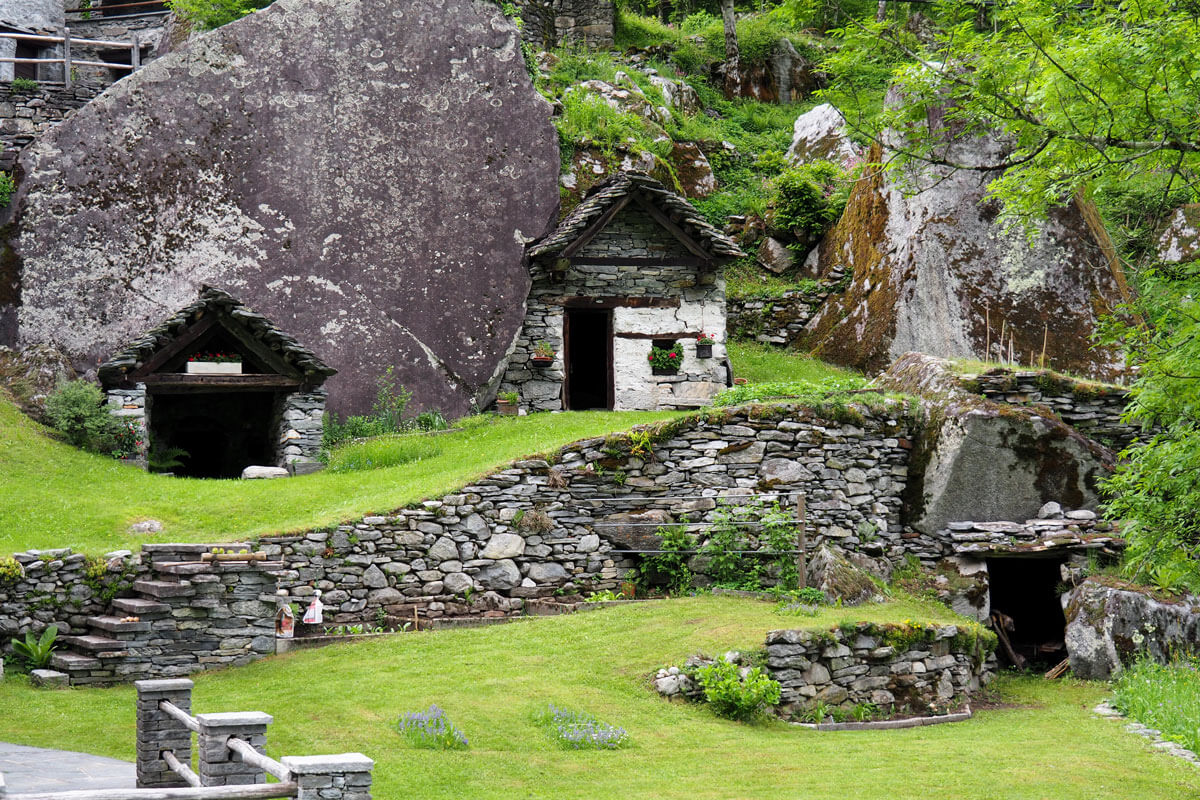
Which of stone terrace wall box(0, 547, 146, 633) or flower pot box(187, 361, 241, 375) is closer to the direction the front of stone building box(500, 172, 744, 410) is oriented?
the stone terrace wall

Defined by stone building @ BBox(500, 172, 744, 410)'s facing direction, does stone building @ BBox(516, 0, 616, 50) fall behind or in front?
behind

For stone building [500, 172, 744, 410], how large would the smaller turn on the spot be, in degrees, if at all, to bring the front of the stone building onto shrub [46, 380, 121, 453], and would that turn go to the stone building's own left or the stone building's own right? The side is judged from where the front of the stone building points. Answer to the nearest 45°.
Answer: approximately 45° to the stone building's own right

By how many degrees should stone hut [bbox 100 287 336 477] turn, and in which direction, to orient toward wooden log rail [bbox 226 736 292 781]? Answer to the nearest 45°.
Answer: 0° — it already faces it

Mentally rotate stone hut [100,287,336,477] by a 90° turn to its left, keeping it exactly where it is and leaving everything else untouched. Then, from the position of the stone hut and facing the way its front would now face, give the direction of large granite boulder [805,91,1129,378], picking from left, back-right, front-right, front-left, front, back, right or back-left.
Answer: front

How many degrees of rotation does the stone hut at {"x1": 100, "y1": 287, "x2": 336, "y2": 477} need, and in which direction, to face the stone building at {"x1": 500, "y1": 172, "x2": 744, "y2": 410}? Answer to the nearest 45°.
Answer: approximately 90° to its left

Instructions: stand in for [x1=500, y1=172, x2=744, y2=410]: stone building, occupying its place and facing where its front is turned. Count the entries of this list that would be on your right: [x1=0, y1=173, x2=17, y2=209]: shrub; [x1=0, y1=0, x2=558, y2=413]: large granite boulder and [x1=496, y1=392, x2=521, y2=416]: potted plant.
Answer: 3

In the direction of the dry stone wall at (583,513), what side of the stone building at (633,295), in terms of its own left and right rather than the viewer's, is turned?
front

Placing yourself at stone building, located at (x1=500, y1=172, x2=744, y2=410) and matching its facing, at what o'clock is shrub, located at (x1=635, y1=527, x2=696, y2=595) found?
The shrub is roughly at 12 o'clock from the stone building.

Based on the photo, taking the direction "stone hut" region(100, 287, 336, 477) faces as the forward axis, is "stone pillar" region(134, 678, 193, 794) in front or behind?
in front

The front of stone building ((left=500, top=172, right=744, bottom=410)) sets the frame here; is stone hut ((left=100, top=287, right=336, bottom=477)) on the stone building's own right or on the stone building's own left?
on the stone building's own right

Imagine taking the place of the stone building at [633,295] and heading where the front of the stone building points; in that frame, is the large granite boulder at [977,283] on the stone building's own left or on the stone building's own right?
on the stone building's own left

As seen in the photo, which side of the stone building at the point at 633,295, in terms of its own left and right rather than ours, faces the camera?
front

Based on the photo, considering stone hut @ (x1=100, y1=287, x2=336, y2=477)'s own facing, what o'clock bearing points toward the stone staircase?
The stone staircase is roughly at 12 o'clock from the stone hut.
